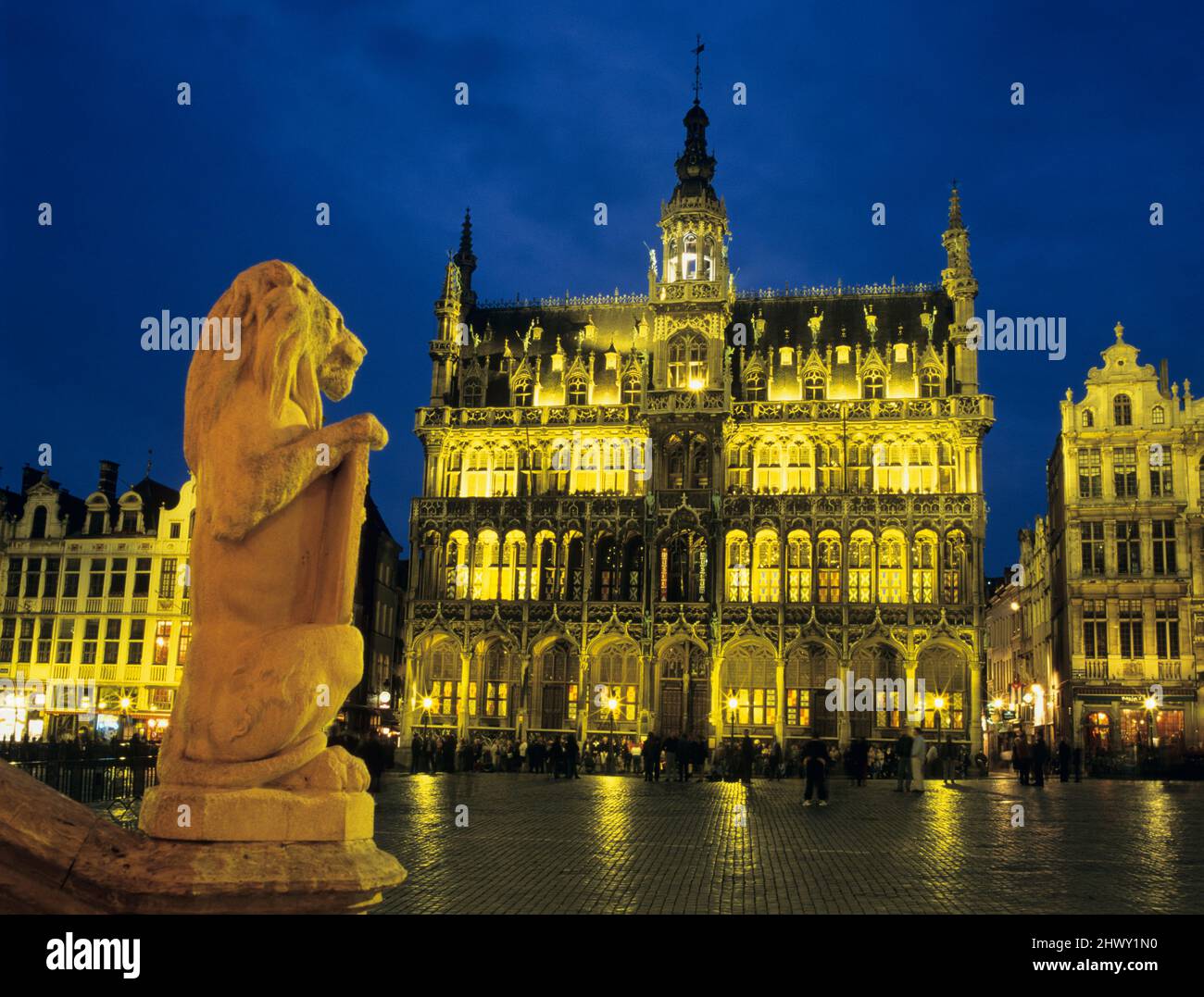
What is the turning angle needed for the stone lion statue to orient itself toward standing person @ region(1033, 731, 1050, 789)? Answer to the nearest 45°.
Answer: approximately 45° to its left

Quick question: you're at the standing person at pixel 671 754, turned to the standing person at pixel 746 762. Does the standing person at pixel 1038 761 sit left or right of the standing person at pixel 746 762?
left

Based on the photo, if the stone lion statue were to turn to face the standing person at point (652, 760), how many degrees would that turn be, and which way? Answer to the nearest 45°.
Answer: approximately 90° to its left

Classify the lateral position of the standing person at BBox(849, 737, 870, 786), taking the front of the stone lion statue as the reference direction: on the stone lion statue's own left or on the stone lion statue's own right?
on the stone lion statue's own left

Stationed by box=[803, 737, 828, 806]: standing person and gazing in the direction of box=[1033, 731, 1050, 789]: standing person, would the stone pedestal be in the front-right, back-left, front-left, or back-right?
back-right

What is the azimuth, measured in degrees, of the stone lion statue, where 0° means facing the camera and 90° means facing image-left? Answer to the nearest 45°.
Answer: approximately 270°

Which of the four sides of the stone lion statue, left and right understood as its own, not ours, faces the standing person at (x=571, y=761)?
left

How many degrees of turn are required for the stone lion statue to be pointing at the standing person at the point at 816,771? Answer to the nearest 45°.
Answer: approximately 45° to its left

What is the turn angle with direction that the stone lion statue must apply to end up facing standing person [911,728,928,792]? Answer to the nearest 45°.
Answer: approximately 45° to its left
